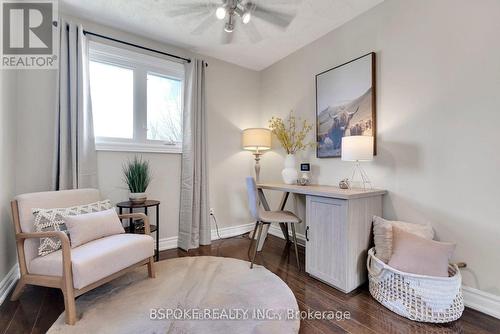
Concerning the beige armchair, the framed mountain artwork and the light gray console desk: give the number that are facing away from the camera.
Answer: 0

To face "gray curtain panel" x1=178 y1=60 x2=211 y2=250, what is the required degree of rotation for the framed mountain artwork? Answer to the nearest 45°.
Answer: approximately 45° to its right

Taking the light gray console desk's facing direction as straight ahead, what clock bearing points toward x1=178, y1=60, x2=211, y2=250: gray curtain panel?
The gray curtain panel is roughly at 2 o'clock from the light gray console desk.

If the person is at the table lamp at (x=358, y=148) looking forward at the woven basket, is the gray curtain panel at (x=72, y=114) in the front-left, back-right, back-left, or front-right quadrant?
back-right

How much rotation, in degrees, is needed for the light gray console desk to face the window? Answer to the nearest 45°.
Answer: approximately 45° to its right

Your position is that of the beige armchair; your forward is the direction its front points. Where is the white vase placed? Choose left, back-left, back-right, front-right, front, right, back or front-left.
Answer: front-left

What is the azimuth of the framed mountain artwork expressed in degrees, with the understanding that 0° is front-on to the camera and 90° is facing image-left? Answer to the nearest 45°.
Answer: approximately 45°

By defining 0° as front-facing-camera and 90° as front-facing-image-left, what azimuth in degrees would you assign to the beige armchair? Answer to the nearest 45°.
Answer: approximately 315°

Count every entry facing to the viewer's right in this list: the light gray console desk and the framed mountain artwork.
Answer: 0

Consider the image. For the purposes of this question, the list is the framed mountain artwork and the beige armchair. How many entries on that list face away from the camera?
0

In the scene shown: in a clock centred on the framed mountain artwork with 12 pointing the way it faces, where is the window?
The window is roughly at 1 o'clock from the framed mountain artwork.
